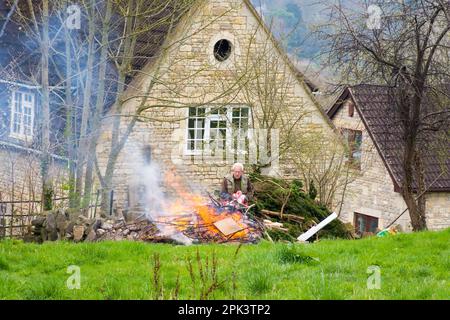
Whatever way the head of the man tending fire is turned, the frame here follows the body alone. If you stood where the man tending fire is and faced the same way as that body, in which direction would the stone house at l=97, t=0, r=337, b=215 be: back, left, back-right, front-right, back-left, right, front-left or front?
back

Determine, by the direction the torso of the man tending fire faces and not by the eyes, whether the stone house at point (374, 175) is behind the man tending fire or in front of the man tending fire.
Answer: behind

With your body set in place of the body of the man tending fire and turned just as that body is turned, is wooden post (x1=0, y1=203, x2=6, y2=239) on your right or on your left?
on your right

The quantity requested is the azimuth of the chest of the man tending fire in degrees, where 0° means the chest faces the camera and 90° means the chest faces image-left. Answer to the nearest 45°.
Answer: approximately 0°

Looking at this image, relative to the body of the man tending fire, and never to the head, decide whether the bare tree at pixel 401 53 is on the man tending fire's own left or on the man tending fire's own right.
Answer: on the man tending fire's own left

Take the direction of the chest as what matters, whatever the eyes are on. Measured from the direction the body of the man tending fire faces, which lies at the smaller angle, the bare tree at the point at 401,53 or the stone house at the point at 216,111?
the bare tree

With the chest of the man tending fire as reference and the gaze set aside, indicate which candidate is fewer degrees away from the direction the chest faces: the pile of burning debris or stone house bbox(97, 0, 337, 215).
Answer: the pile of burning debris
